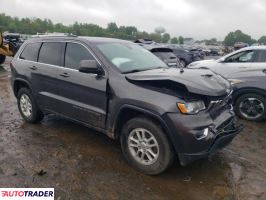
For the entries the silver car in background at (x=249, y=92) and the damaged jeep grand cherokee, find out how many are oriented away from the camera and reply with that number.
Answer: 0

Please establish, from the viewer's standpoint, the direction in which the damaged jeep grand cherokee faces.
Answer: facing the viewer and to the right of the viewer

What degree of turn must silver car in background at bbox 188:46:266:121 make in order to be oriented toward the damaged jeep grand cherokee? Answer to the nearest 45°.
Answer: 0° — it already faces it

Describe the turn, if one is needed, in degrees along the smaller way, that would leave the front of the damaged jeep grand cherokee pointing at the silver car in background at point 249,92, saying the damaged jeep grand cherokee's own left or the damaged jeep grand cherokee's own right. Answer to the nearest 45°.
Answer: approximately 90° to the damaged jeep grand cherokee's own left

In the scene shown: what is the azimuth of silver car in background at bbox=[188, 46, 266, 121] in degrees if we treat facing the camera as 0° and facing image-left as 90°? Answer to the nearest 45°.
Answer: approximately 45°
